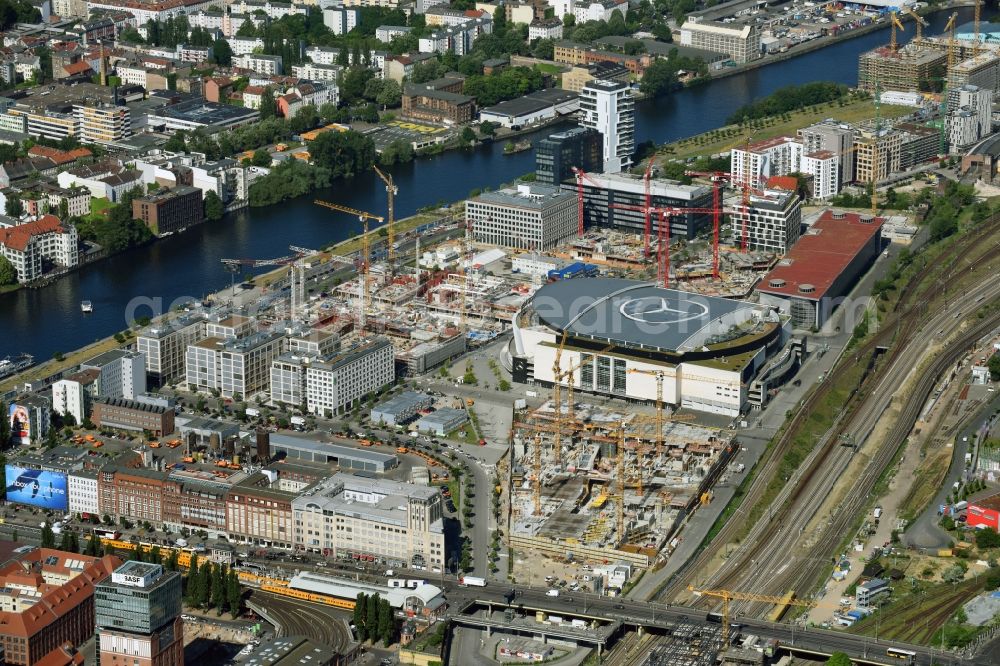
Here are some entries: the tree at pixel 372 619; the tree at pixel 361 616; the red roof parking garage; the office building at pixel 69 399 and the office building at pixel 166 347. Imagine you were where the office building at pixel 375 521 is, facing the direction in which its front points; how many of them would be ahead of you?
2

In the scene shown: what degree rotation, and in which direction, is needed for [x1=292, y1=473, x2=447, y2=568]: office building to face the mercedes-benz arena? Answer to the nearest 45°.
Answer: approximately 135° to its left

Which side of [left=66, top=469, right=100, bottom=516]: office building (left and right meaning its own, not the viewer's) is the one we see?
front

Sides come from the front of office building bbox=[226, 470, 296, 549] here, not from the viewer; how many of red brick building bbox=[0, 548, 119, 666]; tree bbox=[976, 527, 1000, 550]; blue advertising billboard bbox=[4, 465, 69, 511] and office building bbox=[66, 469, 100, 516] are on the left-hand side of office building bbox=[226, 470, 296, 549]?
1

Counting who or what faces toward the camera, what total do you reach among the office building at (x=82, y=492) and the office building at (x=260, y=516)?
2

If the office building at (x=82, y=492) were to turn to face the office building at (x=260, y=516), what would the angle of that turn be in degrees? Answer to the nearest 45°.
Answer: approximately 45° to its left

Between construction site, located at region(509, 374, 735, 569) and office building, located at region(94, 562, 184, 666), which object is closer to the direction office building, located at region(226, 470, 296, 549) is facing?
the office building

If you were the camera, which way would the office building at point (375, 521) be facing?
facing the viewer

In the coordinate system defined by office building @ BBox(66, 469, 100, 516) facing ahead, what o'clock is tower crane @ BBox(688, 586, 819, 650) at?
The tower crane is roughly at 10 o'clock from the office building.

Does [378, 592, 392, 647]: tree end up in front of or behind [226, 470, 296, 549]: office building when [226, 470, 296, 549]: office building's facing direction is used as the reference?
in front

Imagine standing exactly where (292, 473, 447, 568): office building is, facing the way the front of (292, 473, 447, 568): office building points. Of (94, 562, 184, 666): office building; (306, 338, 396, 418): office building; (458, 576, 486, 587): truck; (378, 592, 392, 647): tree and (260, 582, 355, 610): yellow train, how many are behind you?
1

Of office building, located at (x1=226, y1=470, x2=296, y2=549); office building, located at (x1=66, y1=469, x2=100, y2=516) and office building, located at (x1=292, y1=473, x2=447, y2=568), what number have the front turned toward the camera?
3

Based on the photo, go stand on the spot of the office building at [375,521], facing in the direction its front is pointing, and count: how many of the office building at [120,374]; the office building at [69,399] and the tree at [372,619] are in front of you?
1

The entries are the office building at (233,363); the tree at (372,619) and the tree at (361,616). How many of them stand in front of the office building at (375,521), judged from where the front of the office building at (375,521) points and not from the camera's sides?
2

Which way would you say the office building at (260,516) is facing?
toward the camera

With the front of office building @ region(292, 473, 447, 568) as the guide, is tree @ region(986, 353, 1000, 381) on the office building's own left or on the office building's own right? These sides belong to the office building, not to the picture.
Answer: on the office building's own left
